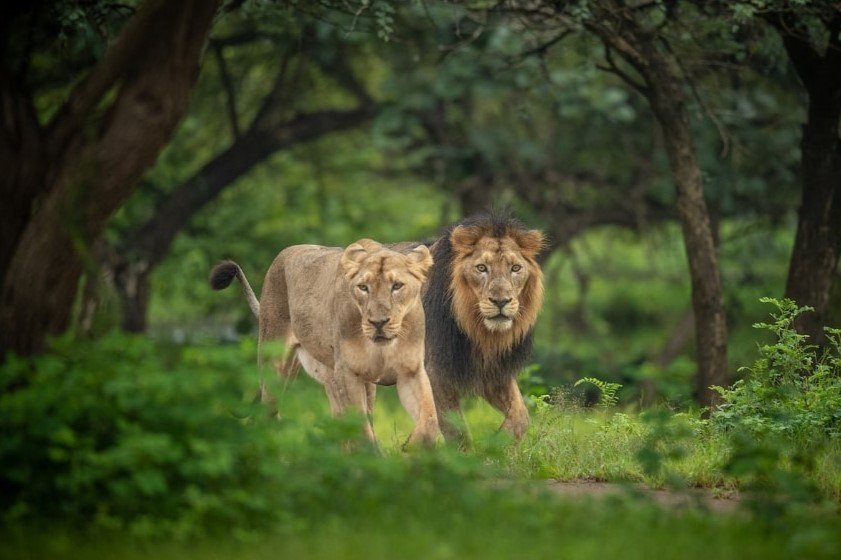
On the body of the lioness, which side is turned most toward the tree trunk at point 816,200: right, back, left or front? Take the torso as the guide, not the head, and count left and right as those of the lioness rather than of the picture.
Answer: left

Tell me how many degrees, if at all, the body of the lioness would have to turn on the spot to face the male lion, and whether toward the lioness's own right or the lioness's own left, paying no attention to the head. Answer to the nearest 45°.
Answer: approximately 90° to the lioness's own left

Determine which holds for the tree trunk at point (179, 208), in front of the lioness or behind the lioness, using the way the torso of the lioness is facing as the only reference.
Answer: behind

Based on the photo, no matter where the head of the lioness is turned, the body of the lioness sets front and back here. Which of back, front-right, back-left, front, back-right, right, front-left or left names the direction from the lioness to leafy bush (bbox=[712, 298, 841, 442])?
front-left

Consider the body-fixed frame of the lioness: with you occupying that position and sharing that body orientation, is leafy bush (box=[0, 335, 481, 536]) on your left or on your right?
on your right

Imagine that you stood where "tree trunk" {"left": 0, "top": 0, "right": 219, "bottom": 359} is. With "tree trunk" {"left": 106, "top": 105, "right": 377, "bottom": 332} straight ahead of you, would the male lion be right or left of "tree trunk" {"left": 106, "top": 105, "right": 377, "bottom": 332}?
right

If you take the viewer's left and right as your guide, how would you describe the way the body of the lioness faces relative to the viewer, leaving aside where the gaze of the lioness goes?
facing the viewer and to the right of the viewer

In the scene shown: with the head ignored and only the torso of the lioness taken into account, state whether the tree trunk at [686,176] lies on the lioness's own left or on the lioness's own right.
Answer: on the lioness's own left
